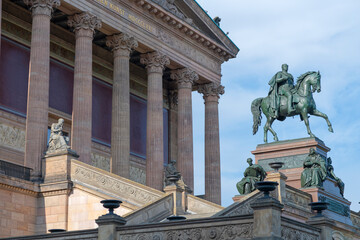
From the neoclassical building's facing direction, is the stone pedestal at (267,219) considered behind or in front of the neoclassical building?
in front

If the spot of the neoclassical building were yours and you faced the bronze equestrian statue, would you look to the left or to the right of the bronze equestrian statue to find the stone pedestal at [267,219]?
right

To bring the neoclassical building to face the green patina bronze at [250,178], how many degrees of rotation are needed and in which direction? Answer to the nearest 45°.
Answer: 0° — it already faces it

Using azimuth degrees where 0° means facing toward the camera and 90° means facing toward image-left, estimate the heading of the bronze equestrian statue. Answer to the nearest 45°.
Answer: approximately 315°
